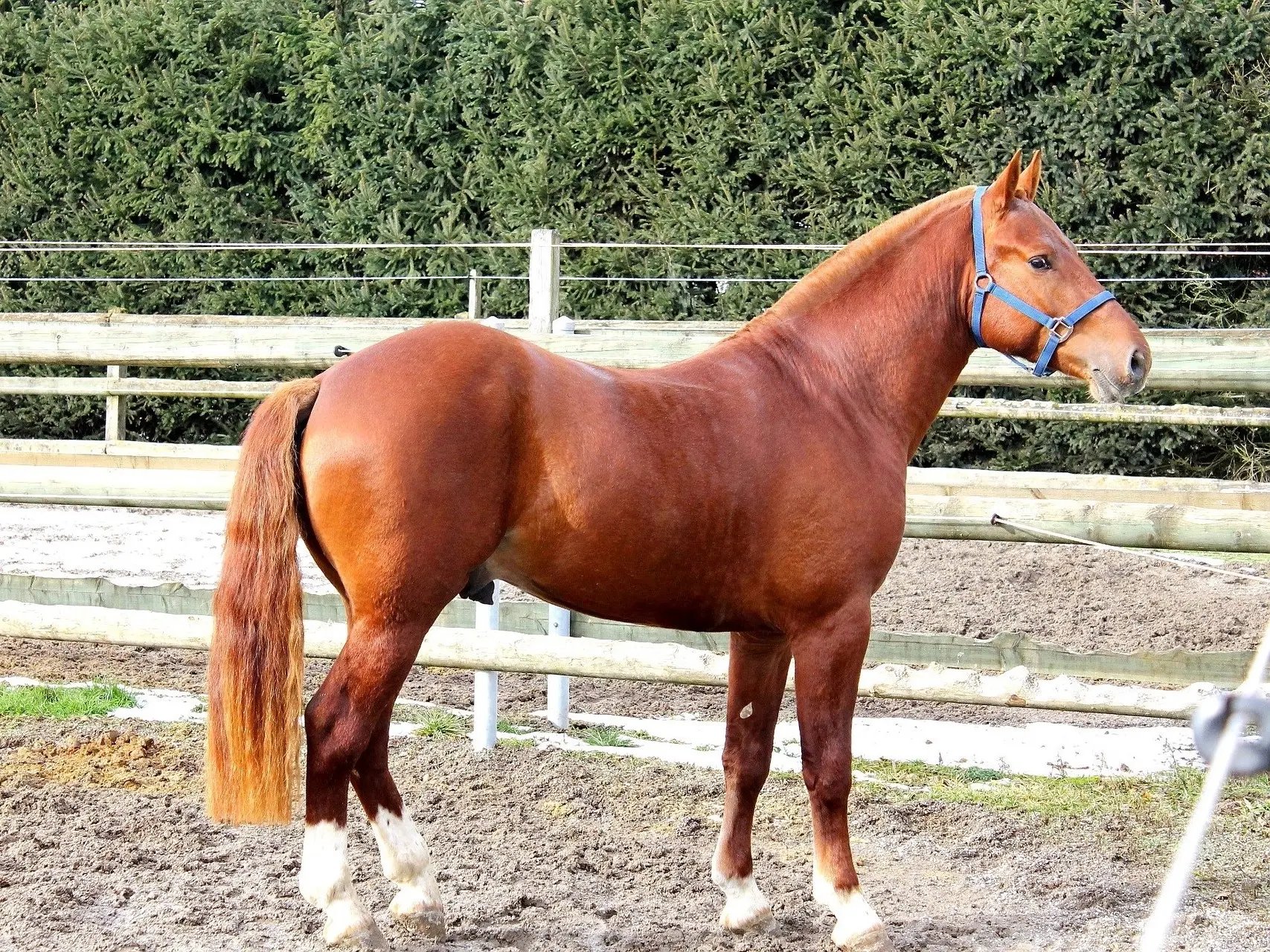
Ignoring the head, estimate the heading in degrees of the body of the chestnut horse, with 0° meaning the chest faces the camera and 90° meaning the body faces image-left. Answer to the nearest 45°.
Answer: approximately 270°

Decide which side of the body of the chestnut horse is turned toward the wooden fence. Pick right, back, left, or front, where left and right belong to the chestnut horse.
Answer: left
